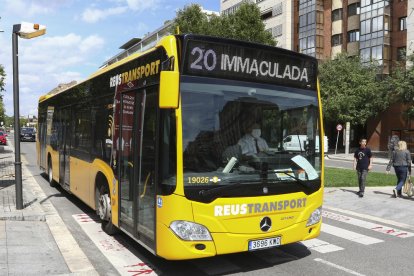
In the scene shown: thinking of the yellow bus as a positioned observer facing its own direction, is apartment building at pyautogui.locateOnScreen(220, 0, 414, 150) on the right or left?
on its left

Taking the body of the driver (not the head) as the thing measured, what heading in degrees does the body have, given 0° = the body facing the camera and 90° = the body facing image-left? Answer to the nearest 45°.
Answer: approximately 315°

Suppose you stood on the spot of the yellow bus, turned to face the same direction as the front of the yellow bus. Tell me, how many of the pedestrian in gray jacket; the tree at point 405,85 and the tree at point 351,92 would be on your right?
0

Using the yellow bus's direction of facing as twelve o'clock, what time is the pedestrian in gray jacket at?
The pedestrian in gray jacket is roughly at 9 o'clock from the yellow bus.

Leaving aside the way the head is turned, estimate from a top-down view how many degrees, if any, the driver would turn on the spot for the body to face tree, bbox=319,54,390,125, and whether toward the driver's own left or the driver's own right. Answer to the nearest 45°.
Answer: approximately 135° to the driver's own left

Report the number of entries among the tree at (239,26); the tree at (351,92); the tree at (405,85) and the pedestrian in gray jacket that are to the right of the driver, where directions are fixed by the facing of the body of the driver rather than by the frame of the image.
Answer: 0

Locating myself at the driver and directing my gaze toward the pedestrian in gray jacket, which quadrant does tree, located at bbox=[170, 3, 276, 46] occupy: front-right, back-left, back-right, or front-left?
front-left

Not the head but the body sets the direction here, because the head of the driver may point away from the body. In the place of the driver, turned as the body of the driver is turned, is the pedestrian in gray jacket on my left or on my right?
on my left

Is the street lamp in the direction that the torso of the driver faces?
no

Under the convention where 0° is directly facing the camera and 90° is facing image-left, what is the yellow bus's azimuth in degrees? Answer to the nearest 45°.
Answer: approximately 315°

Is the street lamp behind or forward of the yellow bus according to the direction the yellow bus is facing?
behind

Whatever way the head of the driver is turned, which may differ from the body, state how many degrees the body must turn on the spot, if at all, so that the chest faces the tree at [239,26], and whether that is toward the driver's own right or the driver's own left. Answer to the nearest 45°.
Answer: approximately 135° to the driver's own left

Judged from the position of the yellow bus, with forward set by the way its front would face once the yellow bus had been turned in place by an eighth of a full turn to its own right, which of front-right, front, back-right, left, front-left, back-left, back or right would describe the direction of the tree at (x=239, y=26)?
back

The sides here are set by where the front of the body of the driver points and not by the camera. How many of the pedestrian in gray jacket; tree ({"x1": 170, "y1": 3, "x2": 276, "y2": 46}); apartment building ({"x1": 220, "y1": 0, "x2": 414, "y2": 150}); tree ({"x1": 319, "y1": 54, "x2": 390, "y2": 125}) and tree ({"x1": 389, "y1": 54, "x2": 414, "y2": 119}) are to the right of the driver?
0

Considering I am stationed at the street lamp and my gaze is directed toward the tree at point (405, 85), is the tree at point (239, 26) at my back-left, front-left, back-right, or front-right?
front-left
